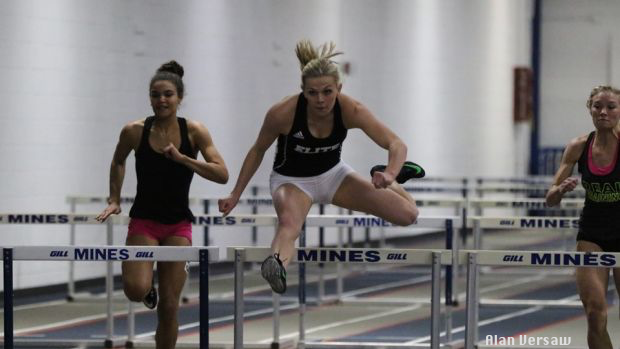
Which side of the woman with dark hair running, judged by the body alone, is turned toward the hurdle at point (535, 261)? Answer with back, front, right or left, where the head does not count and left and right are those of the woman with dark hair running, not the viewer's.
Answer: left

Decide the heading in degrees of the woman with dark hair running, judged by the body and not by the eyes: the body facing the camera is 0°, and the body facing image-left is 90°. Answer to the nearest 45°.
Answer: approximately 0°

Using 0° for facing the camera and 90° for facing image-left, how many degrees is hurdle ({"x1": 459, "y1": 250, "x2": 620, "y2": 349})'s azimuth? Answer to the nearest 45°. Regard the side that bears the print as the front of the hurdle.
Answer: approximately 0°

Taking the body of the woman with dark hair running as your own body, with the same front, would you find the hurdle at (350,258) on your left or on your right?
on your left

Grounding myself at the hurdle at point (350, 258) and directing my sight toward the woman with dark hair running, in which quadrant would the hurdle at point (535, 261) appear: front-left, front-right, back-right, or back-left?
back-right

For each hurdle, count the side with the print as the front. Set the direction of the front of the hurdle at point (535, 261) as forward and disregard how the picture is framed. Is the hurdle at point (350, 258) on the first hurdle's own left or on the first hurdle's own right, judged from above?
on the first hurdle's own right

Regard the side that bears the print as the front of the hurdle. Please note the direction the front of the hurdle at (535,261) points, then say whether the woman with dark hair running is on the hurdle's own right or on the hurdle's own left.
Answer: on the hurdle's own right

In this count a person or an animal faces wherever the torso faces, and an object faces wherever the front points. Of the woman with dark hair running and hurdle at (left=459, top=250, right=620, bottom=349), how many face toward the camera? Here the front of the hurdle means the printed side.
2
